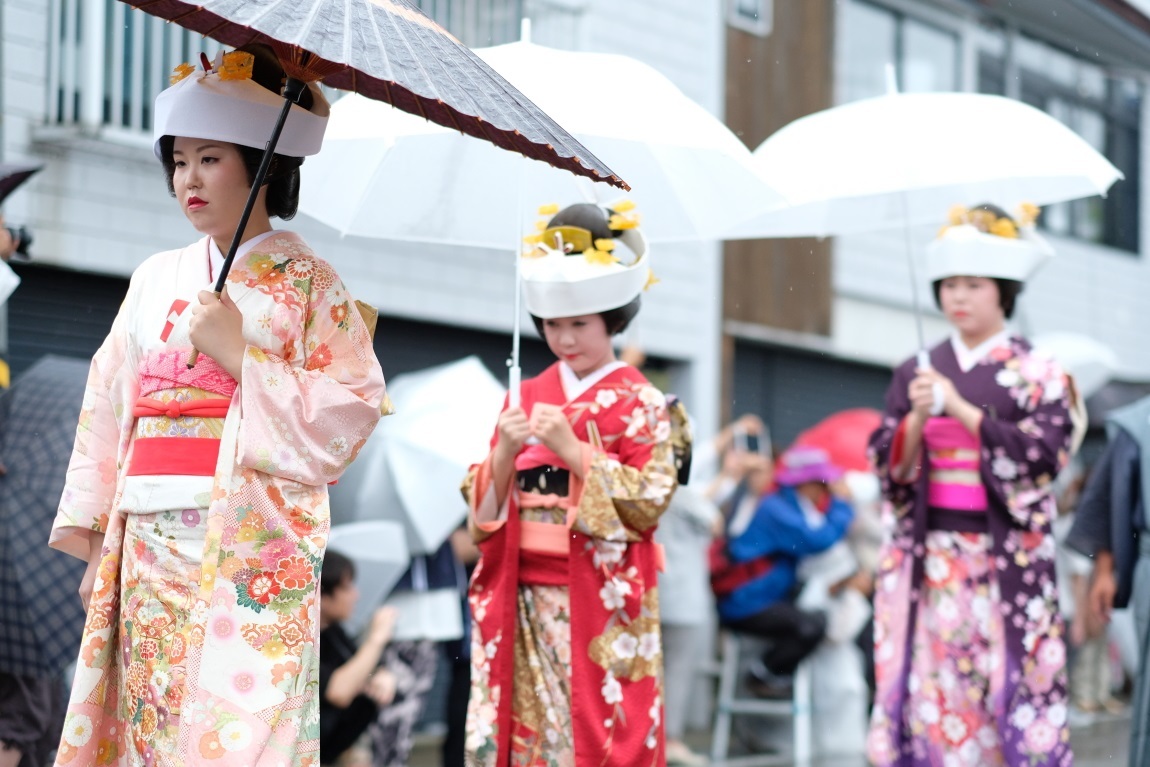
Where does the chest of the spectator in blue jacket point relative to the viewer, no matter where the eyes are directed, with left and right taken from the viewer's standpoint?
facing to the right of the viewer

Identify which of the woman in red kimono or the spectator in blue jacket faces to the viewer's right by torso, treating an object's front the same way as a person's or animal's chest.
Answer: the spectator in blue jacket

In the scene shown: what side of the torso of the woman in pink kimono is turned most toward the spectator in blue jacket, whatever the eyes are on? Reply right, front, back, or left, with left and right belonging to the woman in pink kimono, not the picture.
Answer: back

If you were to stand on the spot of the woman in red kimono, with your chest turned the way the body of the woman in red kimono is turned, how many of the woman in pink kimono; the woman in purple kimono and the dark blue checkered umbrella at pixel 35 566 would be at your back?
1

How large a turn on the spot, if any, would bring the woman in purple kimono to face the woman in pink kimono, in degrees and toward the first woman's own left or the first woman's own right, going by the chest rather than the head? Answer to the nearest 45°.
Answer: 0° — they already face them

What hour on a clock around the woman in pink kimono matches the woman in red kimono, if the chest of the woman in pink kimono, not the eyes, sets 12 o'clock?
The woman in red kimono is roughly at 6 o'clock from the woman in pink kimono.

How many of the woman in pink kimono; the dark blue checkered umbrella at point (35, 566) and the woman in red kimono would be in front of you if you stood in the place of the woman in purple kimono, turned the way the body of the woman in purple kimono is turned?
3

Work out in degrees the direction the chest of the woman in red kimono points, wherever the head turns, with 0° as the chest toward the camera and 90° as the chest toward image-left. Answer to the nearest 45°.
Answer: approximately 45°

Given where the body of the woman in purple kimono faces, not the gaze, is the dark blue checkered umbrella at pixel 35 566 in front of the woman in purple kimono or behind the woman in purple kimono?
in front

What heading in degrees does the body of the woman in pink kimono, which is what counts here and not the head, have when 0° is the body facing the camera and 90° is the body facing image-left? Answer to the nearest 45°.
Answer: approximately 45°

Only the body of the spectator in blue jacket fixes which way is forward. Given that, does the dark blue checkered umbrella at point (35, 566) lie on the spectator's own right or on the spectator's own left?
on the spectator's own right

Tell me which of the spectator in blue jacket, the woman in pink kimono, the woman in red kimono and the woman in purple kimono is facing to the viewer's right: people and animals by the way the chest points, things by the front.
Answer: the spectator in blue jacket

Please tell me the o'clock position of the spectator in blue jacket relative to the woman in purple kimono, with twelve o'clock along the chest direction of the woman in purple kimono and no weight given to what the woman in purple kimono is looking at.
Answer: The spectator in blue jacket is roughly at 4 o'clock from the woman in purple kimono.

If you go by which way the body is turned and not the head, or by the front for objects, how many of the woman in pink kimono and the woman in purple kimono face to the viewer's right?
0
